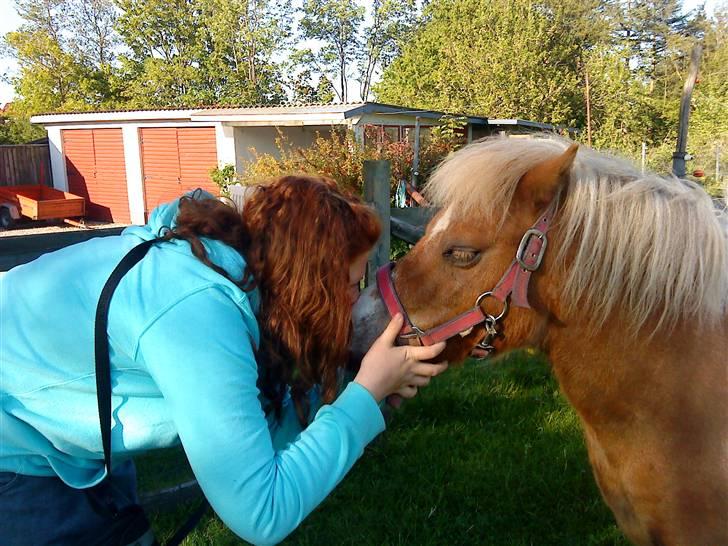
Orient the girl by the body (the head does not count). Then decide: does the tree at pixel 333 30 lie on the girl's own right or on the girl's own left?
on the girl's own left

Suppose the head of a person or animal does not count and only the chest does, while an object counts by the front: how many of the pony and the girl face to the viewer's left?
1

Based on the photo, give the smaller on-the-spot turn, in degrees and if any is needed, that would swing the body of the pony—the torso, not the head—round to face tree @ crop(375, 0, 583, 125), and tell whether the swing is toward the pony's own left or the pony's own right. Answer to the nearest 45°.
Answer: approximately 90° to the pony's own right

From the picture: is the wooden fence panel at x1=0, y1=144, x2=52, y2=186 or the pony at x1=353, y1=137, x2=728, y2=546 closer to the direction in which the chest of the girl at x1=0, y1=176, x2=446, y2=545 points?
the pony

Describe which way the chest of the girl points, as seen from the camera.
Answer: to the viewer's right

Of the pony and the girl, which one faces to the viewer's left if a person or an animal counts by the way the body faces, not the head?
the pony

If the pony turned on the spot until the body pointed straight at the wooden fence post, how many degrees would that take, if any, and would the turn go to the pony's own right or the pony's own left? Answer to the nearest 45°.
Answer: approximately 45° to the pony's own right

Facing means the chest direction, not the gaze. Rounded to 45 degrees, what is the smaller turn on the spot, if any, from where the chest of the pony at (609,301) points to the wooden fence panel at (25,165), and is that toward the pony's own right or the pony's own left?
approximately 45° to the pony's own right

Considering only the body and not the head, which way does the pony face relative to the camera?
to the viewer's left

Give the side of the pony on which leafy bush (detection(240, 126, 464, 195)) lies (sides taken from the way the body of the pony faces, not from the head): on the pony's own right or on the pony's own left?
on the pony's own right
